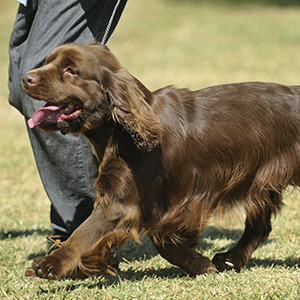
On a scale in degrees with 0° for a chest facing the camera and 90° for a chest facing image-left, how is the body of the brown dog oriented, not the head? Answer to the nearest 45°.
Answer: approximately 90°
